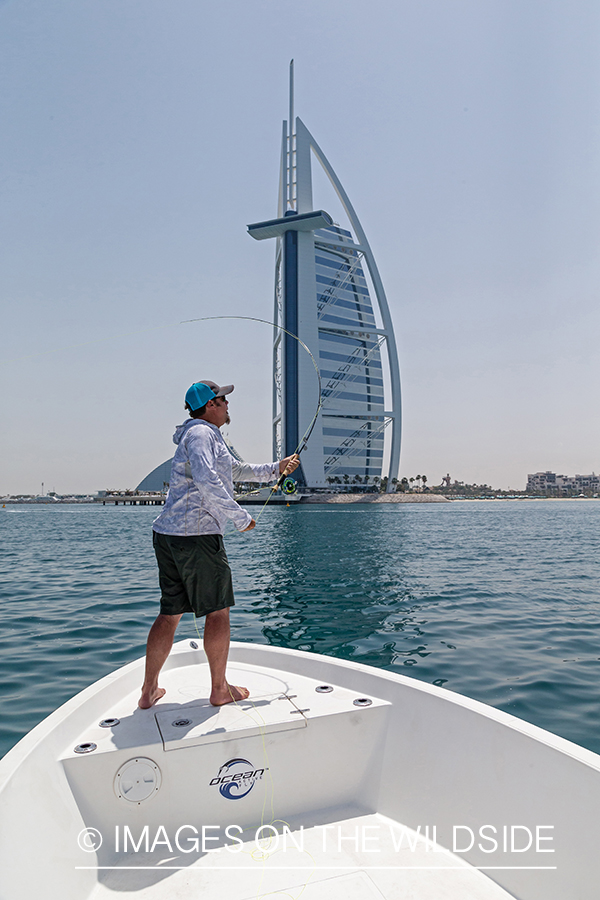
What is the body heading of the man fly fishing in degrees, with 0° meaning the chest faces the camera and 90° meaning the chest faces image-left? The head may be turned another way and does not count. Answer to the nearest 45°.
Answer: approximately 270°
